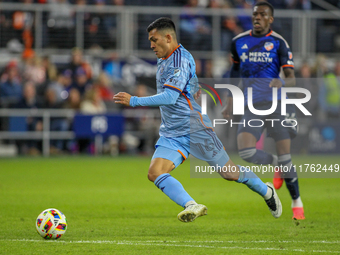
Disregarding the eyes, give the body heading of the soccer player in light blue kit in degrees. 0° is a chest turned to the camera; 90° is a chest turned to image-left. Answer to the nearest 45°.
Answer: approximately 90°

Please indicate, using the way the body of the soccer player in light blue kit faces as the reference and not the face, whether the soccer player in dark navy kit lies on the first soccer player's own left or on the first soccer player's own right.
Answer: on the first soccer player's own right
